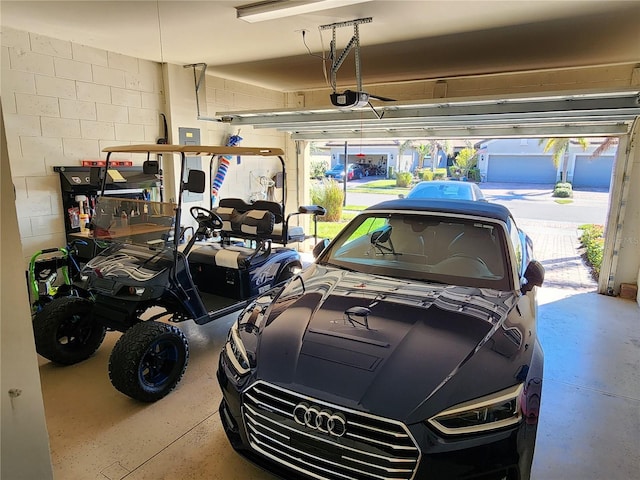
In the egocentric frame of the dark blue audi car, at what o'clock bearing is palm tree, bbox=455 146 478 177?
The palm tree is roughly at 5 o'clock from the dark blue audi car.

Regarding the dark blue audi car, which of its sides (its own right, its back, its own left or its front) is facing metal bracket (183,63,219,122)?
right

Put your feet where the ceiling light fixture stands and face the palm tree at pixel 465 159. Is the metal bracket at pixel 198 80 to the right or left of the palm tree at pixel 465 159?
left

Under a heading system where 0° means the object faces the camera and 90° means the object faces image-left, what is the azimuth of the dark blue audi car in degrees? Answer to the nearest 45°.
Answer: approximately 45°
